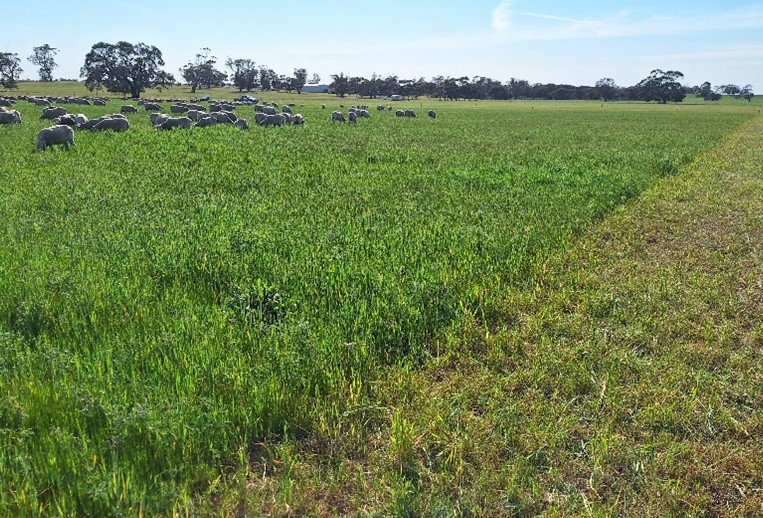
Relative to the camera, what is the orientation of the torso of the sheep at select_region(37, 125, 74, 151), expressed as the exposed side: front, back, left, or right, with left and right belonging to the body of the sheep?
left

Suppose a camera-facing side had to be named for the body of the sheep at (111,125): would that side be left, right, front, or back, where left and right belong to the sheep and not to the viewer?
left

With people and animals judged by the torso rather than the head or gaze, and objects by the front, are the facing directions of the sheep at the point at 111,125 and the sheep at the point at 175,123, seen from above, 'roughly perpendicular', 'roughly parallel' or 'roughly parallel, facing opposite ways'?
roughly parallel

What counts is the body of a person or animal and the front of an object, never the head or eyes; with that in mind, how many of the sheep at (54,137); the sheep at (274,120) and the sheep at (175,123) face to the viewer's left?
3

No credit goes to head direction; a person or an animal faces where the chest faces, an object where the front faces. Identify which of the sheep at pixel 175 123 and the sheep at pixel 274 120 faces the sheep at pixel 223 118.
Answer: the sheep at pixel 274 120

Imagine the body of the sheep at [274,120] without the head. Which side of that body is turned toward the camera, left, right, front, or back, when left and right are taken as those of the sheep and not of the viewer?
left

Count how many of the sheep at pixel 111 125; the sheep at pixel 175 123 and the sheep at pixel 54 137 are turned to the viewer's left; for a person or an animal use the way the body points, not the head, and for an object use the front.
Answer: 3

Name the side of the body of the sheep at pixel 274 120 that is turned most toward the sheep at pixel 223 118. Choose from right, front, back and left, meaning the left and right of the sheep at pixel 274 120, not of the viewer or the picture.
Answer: front

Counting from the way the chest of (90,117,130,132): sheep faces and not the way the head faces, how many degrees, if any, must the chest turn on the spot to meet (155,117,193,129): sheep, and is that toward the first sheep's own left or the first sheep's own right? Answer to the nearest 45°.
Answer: approximately 135° to the first sheep's own right

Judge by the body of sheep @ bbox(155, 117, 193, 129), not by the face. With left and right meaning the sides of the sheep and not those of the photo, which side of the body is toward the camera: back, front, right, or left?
left
